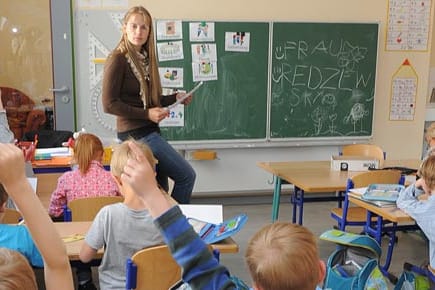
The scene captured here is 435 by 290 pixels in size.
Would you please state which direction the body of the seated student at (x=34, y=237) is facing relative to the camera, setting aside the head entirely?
away from the camera

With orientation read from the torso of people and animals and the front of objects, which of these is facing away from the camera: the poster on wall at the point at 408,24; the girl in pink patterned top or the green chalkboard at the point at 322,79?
the girl in pink patterned top

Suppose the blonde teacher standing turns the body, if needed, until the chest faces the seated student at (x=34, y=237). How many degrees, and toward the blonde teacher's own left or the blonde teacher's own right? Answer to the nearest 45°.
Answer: approximately 45° to the blonde teacher's own right

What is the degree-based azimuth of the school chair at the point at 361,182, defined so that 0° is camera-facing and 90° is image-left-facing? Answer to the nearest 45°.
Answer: approximately 135°

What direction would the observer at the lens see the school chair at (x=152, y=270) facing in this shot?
facing away from the viewer

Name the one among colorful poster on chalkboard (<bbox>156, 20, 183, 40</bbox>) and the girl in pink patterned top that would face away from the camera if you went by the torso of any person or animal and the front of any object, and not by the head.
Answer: the girl in pink patterned top

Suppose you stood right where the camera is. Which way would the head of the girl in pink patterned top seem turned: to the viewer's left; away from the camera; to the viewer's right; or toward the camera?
away from the camera

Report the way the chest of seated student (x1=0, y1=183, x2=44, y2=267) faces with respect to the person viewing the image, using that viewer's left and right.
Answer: facing away from the viewer

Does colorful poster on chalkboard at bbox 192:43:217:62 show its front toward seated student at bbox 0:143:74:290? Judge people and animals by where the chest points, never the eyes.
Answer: yes

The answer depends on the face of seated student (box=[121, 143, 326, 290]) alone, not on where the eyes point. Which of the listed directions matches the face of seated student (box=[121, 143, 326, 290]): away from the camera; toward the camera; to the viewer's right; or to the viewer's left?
away from the camera

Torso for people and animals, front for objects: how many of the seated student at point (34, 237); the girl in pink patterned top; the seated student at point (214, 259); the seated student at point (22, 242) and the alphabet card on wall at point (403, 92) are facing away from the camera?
4

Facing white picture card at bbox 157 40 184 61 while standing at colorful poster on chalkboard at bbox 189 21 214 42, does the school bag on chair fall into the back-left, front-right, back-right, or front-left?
back-left

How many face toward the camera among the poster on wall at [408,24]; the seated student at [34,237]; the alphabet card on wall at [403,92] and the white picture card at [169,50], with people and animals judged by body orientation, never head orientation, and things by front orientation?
3

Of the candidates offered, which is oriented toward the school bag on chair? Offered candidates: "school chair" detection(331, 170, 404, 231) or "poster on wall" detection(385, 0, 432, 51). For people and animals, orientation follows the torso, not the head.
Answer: the poster on wall
